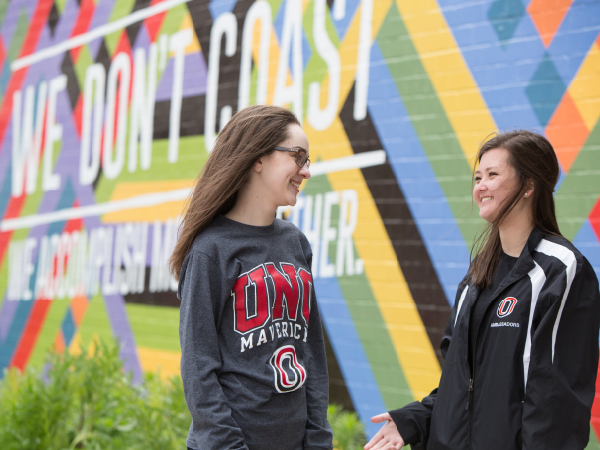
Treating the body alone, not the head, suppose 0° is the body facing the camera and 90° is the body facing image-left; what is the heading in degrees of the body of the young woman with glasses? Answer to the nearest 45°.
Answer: approximately 315°

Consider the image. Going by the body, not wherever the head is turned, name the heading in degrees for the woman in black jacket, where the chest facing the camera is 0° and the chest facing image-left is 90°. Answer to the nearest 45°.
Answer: approximately 45°

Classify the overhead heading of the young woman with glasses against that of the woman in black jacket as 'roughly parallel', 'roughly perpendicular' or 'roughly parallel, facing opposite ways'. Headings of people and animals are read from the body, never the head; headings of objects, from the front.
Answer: roughly perpendicular

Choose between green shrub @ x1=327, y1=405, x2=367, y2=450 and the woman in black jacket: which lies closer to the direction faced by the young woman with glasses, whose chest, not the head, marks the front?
the woman in black jacket

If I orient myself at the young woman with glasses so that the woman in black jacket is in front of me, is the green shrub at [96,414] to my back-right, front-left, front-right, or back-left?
back-left

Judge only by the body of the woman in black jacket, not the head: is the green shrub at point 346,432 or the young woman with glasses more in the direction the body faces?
the young woman with glasses

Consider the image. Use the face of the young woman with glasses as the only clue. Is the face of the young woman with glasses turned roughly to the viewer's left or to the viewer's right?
to the viewer's right
